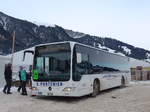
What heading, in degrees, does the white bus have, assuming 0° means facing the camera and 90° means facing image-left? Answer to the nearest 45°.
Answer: approximately 45°
